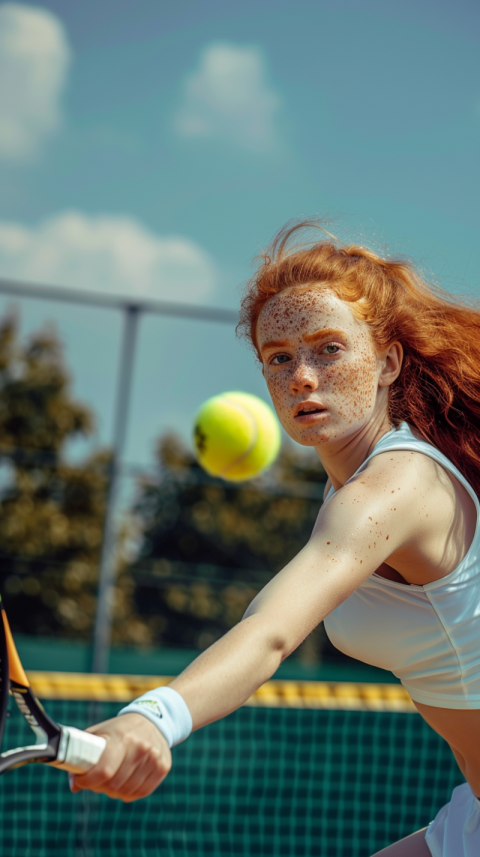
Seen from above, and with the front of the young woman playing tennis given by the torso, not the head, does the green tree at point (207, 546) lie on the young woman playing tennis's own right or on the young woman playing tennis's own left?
on the young woman playing tennis's own right

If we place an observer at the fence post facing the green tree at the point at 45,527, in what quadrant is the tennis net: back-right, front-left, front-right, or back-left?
back-left

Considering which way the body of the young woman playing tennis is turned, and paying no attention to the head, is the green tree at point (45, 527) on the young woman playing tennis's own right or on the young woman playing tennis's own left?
on the young woman playing tennis's own right

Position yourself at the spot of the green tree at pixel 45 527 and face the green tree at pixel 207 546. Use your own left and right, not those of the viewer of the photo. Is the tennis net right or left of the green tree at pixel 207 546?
right

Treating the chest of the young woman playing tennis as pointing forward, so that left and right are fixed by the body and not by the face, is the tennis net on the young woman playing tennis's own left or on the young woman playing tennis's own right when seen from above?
on the young woman playing tennis's own right

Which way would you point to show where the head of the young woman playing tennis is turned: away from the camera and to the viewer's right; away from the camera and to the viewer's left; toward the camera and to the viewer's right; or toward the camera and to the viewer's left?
toward the camera and to the viewer's left

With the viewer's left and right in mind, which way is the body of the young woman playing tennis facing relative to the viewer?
facing to the left of the viewer
